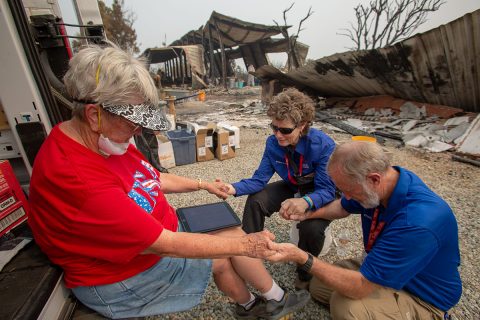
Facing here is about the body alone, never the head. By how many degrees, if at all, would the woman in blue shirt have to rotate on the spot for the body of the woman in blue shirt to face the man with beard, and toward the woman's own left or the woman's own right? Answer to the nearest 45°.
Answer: approximately 90° to the woman's own left

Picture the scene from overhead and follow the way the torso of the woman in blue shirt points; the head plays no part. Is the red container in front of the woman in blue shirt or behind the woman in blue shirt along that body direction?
in front

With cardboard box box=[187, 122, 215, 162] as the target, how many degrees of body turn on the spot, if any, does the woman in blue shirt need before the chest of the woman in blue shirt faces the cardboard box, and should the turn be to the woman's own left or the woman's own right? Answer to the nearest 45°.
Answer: approximately 90° to the woman's own right

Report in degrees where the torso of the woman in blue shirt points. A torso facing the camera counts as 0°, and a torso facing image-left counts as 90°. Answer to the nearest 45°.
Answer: approximately 45°

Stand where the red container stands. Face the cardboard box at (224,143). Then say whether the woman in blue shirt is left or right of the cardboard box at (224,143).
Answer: right

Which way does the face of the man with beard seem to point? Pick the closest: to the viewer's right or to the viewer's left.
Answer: to the viewer's left

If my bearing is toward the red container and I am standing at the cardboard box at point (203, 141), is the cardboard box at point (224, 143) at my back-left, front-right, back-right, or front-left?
back-left

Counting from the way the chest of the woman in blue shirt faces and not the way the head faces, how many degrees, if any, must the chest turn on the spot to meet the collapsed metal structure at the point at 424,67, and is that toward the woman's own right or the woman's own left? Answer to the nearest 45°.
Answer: approximately 180°

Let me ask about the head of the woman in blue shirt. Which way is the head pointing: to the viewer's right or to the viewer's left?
to the viewer's left

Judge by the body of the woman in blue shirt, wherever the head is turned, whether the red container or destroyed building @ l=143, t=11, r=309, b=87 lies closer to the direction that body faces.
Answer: the red container

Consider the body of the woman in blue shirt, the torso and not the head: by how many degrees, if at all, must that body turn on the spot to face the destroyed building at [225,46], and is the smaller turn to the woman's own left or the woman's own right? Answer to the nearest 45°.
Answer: approximately 135° to the woman's own right

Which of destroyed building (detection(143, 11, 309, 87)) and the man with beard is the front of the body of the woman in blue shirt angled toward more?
the man with beard

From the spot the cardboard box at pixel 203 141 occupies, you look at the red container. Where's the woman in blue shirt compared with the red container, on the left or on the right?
left
